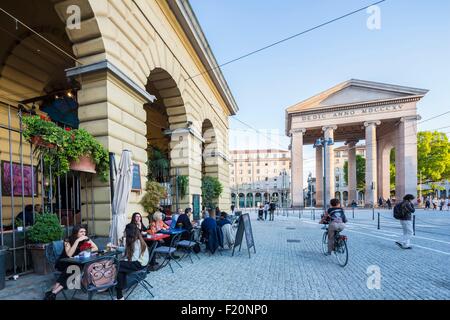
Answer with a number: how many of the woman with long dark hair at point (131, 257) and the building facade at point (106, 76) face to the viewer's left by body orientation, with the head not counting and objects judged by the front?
1

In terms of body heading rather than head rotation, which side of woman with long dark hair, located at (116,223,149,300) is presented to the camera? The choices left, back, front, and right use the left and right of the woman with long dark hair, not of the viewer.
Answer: left

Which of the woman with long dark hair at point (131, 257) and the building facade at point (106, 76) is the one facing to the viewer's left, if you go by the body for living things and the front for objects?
the woman with long dark hair

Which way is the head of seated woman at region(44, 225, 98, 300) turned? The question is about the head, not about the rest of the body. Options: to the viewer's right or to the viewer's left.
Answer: to the viewer's right
